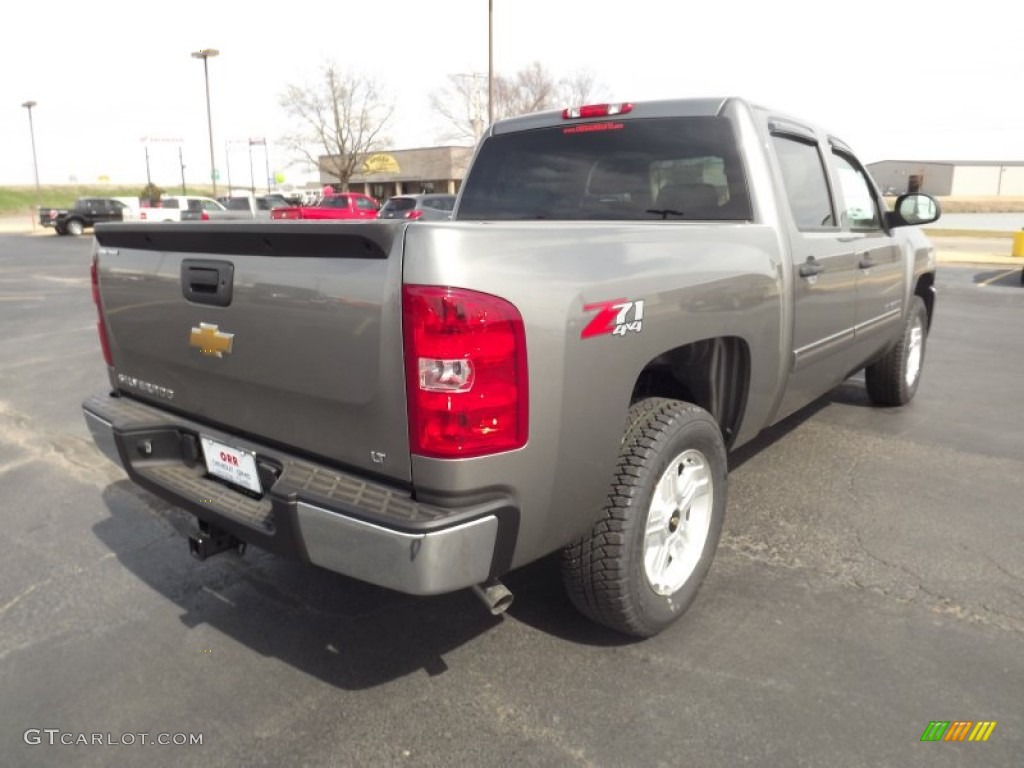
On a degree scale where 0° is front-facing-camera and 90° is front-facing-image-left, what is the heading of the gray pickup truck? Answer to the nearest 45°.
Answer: approximately 225°
